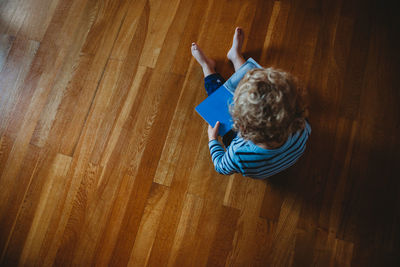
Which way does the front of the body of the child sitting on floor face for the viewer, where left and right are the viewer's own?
facing away from the viewer and to the left of the viewer

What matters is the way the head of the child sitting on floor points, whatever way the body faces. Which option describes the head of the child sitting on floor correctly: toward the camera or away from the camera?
away from the camera
